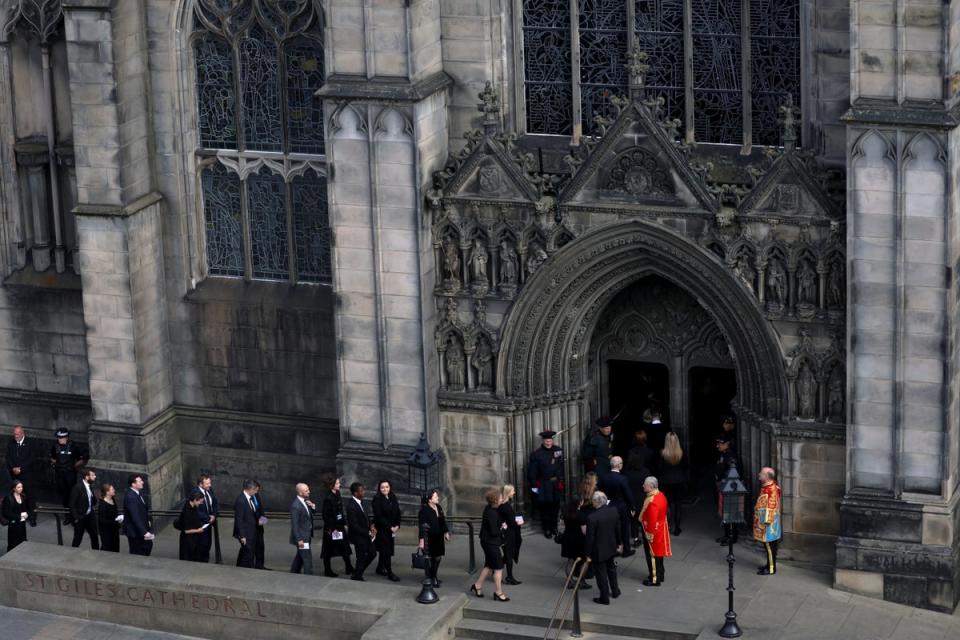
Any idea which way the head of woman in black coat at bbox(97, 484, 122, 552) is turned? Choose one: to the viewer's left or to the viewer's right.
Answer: to the viewer's right

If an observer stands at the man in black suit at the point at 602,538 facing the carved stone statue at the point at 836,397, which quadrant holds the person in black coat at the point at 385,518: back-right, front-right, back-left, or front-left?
back-left

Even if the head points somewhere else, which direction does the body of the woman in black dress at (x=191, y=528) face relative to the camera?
to the viewer's right

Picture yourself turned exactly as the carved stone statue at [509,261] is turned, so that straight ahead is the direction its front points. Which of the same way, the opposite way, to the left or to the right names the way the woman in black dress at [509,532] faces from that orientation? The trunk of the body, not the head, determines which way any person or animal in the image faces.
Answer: to the left

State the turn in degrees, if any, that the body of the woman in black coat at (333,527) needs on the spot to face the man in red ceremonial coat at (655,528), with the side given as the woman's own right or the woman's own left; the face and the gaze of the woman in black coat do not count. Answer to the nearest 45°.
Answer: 0° — they already face them

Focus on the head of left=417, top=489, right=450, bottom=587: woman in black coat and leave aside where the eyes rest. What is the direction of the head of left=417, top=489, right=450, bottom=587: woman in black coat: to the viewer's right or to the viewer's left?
to the viewer's right

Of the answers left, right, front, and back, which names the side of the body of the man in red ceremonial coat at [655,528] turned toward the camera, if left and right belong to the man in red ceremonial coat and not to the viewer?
left

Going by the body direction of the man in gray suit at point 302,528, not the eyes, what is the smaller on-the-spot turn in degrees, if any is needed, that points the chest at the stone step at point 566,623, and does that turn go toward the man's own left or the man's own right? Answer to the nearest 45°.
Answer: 0° — they already face it

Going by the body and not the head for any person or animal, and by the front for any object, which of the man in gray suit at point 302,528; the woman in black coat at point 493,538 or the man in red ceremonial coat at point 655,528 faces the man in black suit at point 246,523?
the man in red ceremonial coat
